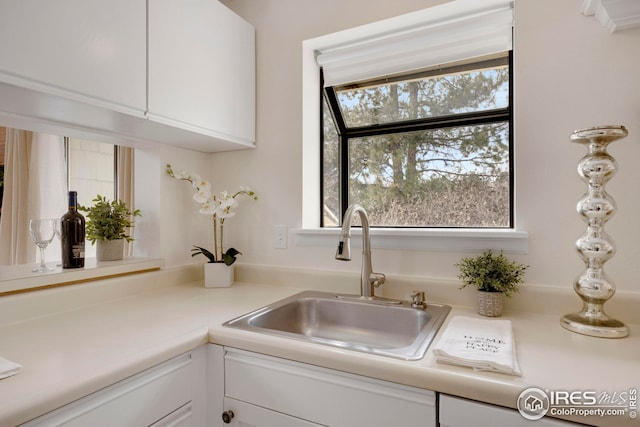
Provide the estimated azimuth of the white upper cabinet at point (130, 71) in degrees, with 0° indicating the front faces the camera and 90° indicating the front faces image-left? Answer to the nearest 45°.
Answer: approximately 315°

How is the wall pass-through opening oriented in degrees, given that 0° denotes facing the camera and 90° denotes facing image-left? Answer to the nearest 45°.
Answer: approximately 315°

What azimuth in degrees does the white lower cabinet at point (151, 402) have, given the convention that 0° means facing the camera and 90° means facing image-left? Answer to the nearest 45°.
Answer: approximately 315°

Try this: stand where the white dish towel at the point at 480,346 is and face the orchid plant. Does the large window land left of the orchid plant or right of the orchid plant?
right
